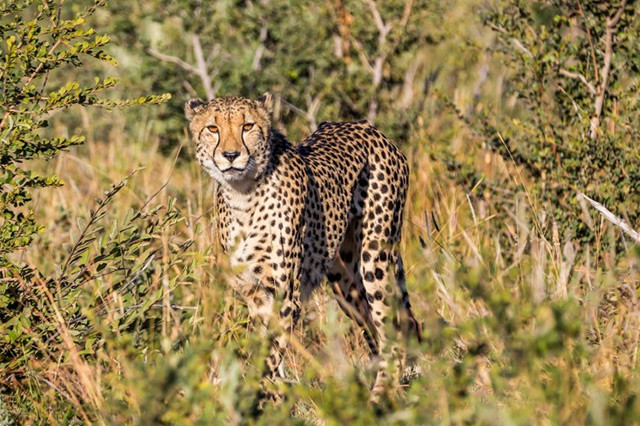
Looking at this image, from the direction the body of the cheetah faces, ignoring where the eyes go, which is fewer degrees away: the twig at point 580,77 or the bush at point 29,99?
the bush

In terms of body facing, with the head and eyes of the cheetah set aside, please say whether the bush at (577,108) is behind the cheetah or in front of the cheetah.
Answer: behind

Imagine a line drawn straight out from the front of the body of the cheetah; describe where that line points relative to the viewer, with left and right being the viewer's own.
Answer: facing the viewer and to the left of the viewer

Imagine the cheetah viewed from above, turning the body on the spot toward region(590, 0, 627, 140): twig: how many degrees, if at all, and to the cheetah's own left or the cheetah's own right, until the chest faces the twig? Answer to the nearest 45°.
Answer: approximately 180°

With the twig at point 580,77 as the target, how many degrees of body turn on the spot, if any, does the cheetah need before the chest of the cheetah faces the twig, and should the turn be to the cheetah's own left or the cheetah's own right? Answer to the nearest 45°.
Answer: approximately 180°
